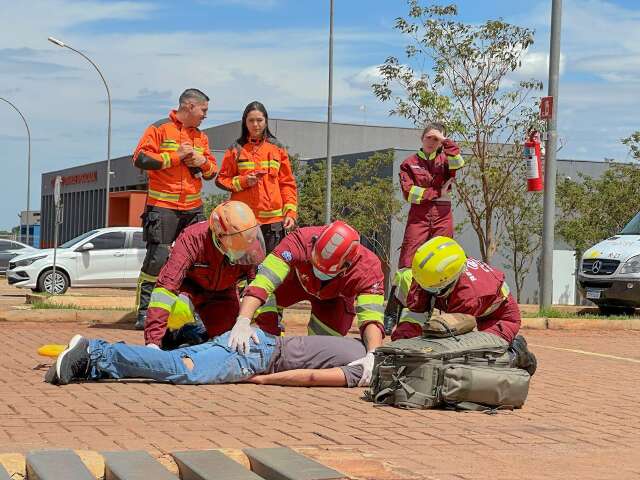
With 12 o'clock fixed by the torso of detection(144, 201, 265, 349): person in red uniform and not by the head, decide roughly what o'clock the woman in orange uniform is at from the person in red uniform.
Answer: The woman in orange uniform is roughly at 8 o'clock from the person in red uniform.

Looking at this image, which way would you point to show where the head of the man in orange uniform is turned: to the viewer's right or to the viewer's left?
to the viewer's right

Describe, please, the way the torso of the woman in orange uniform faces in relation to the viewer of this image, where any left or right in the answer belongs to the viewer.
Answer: facing the viewer

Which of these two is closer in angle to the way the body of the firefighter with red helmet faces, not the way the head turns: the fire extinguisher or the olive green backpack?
the olive green backpack

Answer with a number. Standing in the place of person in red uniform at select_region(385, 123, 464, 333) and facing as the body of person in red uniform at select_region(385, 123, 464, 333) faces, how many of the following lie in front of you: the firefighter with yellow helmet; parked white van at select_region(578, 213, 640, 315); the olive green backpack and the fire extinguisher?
2

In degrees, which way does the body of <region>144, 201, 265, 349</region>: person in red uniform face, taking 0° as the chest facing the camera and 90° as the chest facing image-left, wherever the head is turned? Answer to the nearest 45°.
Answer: approximately 315°

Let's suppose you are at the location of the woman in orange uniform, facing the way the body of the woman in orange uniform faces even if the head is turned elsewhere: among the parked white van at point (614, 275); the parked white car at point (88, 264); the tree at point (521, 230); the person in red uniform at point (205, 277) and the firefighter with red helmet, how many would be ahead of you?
2

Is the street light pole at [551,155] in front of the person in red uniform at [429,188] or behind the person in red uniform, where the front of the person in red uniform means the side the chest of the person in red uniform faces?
behind

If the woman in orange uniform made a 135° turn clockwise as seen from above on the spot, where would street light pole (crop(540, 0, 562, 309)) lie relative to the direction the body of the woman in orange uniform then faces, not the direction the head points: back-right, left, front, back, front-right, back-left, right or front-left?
right

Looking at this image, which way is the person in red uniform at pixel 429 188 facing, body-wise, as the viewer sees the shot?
toward the camera

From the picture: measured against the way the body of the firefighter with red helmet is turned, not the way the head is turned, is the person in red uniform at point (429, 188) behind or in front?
behind

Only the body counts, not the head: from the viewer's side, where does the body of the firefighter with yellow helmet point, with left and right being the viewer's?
facing the viewer and to the left of the viewer

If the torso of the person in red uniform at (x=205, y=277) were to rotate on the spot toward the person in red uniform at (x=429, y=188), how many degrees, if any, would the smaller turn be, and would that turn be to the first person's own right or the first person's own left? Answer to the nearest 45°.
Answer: approximately 90° to the first person's own left
